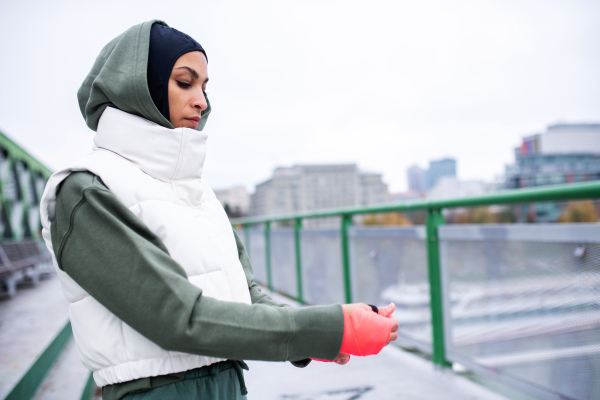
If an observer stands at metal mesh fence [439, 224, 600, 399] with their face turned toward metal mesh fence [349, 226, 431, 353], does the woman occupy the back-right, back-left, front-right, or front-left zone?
back-left

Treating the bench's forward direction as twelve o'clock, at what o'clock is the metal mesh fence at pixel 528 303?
The metal mesh fence is roughly at 1 o'clock from the bench.

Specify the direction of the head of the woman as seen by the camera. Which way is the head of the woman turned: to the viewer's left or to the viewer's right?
to the viewer's right

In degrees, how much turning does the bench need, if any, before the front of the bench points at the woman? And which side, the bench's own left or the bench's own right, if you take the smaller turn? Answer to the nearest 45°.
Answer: approximately 45° to the bench's own right

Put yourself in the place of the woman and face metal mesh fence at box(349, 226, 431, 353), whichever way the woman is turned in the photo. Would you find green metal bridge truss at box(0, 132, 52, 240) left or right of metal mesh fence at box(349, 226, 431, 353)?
left

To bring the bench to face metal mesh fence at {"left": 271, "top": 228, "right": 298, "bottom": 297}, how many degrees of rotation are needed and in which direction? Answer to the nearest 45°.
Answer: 0° — it already faces it

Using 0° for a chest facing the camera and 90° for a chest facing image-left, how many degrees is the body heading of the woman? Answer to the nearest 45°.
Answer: approximately 315°

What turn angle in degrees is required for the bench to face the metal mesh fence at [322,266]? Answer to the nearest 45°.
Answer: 0° — it already faces it

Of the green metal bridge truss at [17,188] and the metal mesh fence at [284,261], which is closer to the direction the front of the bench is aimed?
the metal mesh fence

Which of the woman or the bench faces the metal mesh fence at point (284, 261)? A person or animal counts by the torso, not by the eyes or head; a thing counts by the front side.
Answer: the bench
